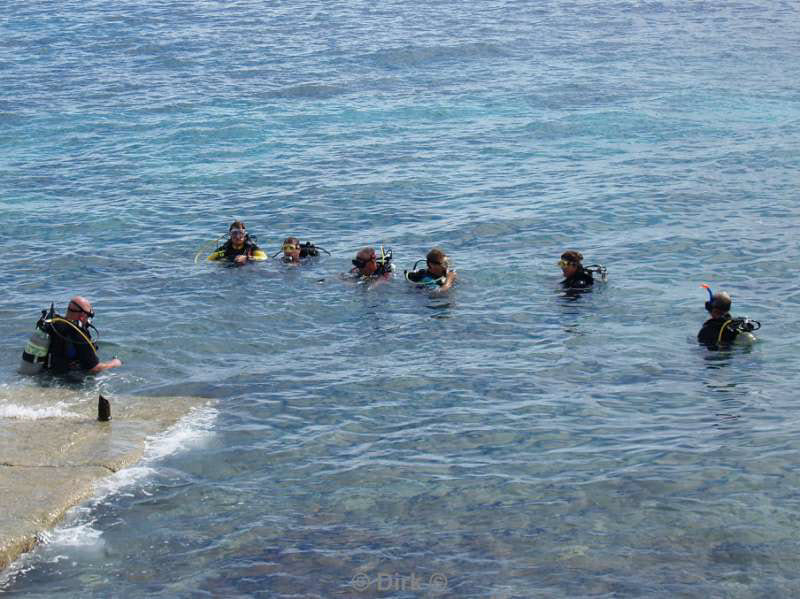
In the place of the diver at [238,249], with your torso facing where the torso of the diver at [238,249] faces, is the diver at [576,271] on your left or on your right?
on your left

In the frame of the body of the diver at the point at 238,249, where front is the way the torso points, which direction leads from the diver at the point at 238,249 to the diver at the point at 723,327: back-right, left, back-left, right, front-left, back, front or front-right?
front-left

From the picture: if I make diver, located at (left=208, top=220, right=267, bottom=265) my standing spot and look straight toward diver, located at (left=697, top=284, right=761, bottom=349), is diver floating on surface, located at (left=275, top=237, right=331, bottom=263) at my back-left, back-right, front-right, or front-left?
front-left

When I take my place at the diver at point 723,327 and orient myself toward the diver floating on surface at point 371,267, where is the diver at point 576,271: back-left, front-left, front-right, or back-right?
front-right

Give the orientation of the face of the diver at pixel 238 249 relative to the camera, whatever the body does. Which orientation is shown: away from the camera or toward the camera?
toward the camera

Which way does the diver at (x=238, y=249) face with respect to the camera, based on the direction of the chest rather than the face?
toward the camera

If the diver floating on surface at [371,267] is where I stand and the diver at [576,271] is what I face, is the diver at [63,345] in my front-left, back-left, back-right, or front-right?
back-right

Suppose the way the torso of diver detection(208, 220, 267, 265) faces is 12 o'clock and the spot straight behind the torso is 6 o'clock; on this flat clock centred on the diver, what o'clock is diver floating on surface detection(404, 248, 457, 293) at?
The diver floating on surface is roughly at 10 o'clock from the diver.

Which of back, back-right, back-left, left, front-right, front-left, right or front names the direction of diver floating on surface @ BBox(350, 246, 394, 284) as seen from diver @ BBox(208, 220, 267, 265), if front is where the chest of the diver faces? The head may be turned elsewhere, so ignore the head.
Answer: front-left

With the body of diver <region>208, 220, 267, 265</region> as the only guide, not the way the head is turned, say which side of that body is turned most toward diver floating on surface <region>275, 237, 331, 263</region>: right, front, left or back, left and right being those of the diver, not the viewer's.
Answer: left
